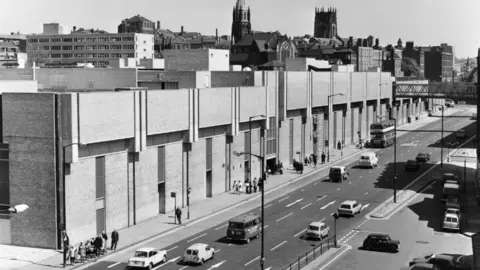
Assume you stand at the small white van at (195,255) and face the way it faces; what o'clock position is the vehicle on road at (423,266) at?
The vehicle on road is roughly at 2 o'clock from the small white van.

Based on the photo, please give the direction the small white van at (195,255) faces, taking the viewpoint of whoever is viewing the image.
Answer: facing away from the viewer and to the right of the viewer

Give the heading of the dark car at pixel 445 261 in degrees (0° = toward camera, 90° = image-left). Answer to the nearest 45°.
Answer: approximately 90°

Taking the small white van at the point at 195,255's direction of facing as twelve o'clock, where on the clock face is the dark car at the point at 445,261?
The dark car is roughly at 2 o'clock from the small white van.

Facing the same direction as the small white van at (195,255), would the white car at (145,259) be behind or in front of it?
behind

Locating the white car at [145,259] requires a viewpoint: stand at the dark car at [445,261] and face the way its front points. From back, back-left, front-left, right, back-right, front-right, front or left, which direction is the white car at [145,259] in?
front

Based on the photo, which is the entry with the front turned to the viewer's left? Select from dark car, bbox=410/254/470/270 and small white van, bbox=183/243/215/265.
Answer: the dark car

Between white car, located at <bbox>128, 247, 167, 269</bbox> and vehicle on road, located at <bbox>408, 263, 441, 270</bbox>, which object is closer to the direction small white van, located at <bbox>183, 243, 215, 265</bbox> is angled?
the vehicle on road

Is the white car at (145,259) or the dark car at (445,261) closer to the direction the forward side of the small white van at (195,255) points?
the dark car

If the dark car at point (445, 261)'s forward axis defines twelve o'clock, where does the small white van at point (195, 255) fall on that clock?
The small white van is roughly at 12 o'clock from the dark car.
